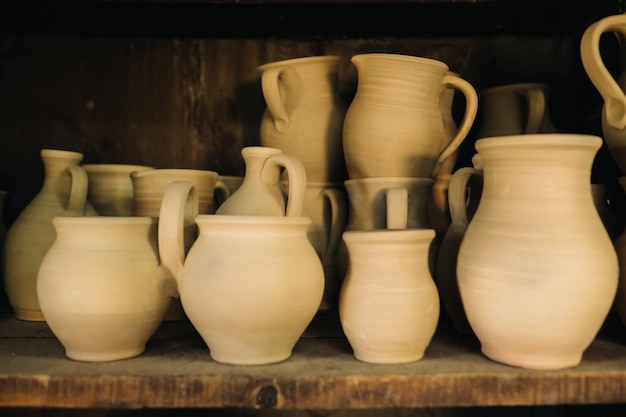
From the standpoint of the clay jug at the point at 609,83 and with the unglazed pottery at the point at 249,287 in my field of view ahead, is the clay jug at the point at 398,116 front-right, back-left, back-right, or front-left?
front-right

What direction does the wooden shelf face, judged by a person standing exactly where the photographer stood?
facing the viewer

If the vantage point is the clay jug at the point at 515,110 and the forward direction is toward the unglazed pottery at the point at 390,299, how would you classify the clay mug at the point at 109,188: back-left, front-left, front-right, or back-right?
front-right

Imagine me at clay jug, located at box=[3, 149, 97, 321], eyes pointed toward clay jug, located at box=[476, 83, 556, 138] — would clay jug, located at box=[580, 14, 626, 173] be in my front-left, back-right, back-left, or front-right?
front-right
